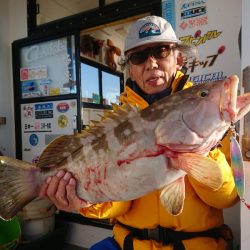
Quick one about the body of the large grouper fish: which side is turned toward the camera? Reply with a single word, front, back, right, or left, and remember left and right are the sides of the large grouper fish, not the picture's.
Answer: right

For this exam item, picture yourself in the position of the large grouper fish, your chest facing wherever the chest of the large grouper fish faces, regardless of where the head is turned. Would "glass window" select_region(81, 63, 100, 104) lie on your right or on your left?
on your left

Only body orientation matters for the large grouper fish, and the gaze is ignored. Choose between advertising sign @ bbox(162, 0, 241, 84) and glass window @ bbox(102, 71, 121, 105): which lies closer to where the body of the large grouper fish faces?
the advertising sign

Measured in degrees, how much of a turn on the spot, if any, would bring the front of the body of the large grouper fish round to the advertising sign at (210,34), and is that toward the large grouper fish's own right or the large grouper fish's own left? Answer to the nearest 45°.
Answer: approximately 45° to the large grouper fish's own left

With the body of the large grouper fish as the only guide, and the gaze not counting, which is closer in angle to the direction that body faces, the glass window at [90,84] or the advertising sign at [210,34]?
the advertising sign

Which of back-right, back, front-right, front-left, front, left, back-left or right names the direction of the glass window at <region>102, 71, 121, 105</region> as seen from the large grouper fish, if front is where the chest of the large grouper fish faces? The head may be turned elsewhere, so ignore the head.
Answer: left
